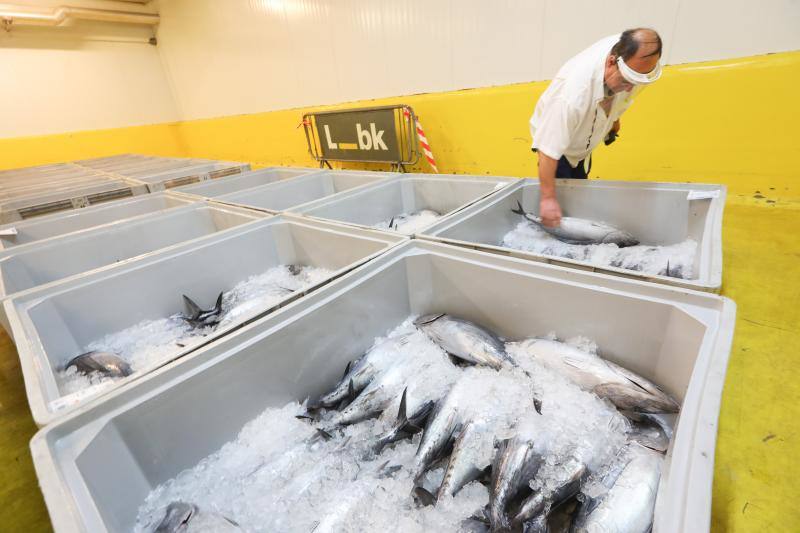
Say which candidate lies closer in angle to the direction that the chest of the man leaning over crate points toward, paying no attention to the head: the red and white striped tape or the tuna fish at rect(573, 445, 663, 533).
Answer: the tuna fish

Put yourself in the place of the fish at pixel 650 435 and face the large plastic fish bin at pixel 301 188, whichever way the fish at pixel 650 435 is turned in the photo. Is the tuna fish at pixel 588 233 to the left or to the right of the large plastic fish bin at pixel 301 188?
right

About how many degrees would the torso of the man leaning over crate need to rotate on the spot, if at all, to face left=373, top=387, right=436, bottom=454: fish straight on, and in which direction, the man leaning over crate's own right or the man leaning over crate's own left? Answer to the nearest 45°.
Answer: approximately 45° to the man leaning over crate's own right

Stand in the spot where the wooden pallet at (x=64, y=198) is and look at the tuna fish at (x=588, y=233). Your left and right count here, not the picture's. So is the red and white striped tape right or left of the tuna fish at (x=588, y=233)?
left

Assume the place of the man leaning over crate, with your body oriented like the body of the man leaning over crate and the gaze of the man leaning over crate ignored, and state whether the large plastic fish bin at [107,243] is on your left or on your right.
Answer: on your right
